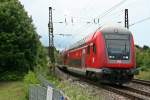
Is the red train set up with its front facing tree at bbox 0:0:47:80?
no

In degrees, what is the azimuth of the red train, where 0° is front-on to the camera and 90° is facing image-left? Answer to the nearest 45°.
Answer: approximately 315°
